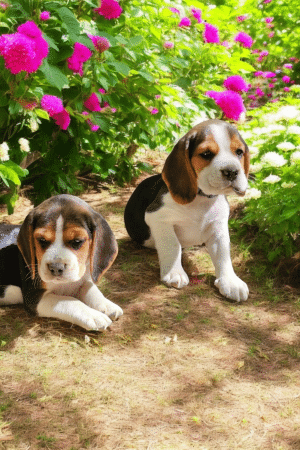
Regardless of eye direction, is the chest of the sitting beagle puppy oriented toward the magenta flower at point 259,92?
no

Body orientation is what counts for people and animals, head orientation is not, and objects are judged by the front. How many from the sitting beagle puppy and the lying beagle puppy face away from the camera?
0

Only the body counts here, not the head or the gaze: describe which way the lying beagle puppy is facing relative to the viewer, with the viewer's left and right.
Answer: facing the viewer and to the right of the viewer

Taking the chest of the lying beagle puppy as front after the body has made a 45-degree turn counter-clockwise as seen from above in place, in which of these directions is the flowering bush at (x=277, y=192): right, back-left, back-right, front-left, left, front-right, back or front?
front-left

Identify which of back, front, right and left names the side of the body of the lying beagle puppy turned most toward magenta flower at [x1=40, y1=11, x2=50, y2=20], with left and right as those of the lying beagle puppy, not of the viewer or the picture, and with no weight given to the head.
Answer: back

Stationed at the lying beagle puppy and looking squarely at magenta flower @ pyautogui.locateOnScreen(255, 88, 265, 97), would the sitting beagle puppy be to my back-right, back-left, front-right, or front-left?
front-right

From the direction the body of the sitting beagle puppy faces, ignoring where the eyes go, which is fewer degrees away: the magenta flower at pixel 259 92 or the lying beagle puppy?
the lying beagle puppy

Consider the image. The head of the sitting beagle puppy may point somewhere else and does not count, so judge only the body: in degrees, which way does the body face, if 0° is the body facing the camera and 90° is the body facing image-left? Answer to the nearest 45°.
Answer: approximately 315°

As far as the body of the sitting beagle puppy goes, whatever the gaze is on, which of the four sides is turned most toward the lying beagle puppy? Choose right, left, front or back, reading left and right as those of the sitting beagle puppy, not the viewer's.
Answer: right

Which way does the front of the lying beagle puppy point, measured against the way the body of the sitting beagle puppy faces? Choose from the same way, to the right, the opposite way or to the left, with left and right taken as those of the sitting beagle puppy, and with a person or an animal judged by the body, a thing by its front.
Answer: the same way

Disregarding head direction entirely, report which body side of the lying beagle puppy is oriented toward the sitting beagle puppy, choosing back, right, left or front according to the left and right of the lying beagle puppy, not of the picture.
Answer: left

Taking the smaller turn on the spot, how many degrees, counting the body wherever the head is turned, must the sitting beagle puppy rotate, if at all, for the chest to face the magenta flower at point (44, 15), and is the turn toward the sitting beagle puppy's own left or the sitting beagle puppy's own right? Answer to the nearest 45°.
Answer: approximately 135° to the sitting beagle puppy's own right
